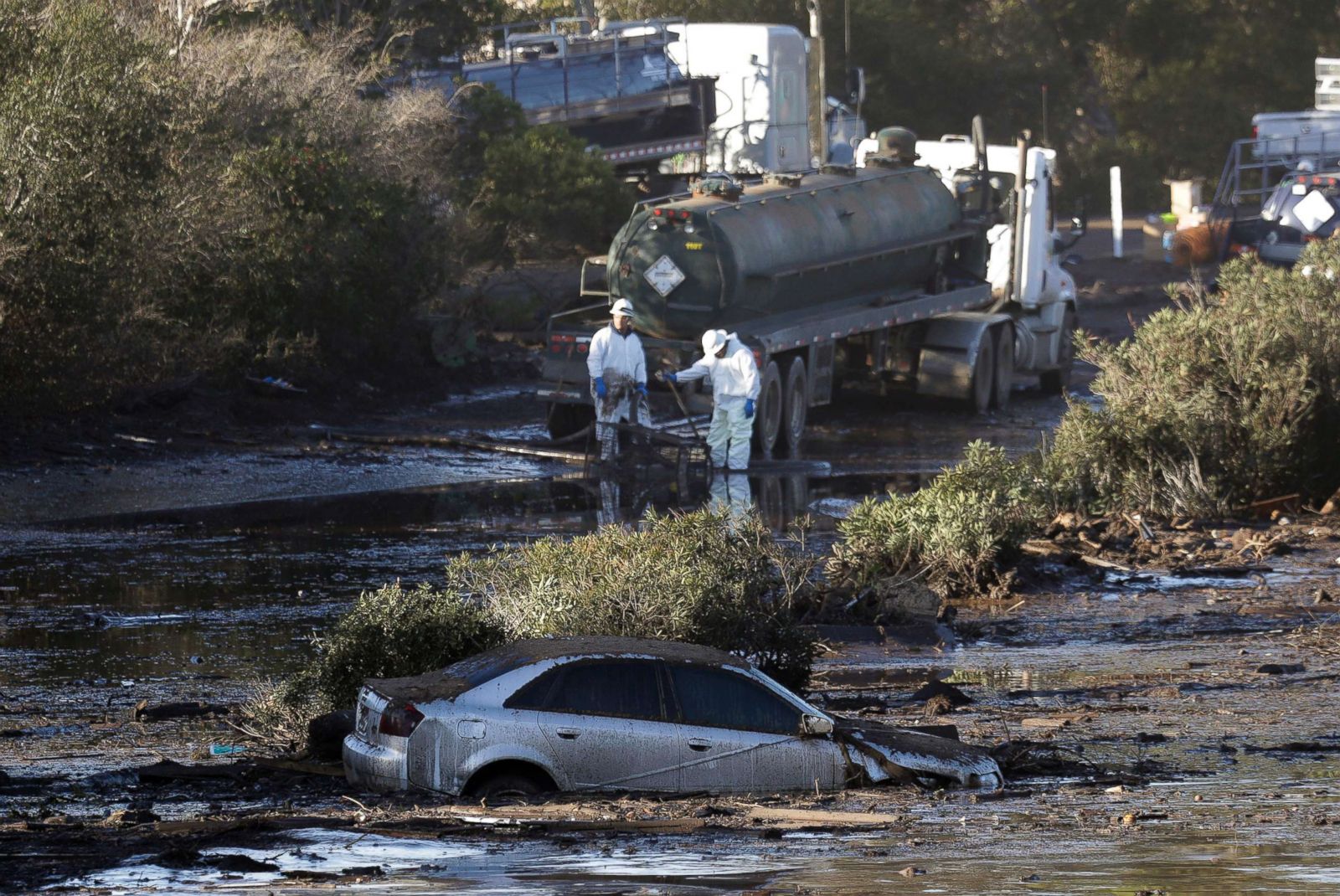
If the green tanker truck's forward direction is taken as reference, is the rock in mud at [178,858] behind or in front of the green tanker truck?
behind

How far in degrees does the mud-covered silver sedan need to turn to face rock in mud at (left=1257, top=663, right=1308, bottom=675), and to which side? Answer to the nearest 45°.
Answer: approximately 45° to its left

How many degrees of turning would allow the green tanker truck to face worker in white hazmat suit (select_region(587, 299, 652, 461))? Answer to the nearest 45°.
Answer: approximately 180°

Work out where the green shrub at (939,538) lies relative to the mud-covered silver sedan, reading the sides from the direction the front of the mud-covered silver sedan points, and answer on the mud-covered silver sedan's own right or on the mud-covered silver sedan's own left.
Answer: on the mud-covered silver sedan's own left

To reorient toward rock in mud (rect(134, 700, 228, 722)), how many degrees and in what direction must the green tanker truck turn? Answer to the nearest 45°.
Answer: approximately 135° to its right

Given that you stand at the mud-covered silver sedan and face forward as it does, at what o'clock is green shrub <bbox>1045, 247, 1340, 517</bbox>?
The green shrub is roughly at 10 o'clock from the mud-covered silver sedan.

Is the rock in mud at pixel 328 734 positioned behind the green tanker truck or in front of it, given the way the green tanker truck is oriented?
behind

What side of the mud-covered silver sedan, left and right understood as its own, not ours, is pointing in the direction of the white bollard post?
left

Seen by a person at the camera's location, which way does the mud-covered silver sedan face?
facing to the right of the viewer

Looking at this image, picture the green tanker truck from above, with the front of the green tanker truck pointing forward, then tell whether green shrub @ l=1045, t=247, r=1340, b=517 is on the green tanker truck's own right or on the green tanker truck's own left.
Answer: on the green tanker truck's own right

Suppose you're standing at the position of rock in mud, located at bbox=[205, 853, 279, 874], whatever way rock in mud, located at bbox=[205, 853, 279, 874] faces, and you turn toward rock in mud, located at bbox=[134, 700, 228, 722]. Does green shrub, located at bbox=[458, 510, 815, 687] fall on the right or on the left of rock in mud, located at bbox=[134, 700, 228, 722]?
right

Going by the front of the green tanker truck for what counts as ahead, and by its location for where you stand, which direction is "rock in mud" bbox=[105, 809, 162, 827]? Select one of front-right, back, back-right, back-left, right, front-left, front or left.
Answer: back-right
